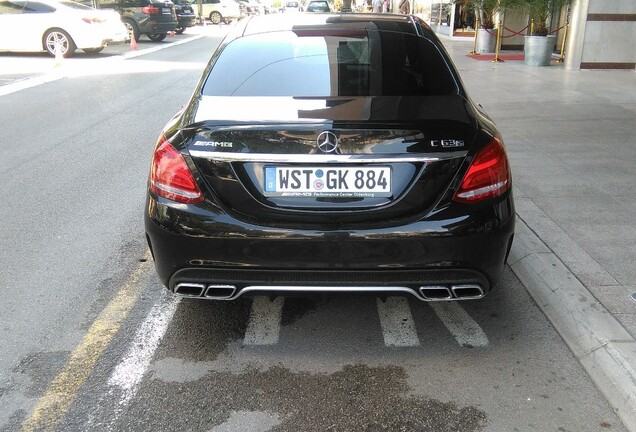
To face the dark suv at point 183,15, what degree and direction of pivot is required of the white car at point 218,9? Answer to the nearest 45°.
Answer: approximately 135° to its left

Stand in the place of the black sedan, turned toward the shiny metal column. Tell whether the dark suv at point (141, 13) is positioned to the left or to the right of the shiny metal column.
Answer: left

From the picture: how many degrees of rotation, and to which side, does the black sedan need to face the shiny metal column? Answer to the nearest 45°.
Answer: approximately 45° to its right

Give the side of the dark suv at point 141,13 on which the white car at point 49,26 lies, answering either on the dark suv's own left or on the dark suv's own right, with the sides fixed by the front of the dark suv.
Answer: on the dark suv's own left

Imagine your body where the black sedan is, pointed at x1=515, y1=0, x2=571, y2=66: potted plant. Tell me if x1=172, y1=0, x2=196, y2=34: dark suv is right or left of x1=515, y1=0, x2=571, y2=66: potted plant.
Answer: left

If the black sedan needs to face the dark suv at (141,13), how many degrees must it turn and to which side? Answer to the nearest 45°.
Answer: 0° — it already faces it

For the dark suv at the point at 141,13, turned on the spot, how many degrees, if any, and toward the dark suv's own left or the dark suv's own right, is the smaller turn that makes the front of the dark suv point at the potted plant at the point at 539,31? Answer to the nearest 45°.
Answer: approximately 180°

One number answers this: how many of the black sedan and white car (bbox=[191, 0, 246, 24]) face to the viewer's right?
0

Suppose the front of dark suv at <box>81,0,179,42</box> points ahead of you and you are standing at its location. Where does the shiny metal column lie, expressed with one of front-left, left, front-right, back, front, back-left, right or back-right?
back

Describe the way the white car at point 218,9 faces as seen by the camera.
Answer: facing away from the viewer and to the left of the viewer

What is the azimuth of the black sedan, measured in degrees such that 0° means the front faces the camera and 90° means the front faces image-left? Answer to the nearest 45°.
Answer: approximately 180°

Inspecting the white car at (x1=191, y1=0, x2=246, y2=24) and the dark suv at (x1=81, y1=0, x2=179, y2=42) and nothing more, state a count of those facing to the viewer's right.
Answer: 0

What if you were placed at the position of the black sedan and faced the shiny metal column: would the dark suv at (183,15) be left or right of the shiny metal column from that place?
left

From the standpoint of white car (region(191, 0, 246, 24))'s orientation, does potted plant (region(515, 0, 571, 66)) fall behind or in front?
behind

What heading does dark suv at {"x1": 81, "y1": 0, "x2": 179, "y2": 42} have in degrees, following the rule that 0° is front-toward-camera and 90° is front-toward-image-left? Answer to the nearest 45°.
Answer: approximately 135°
